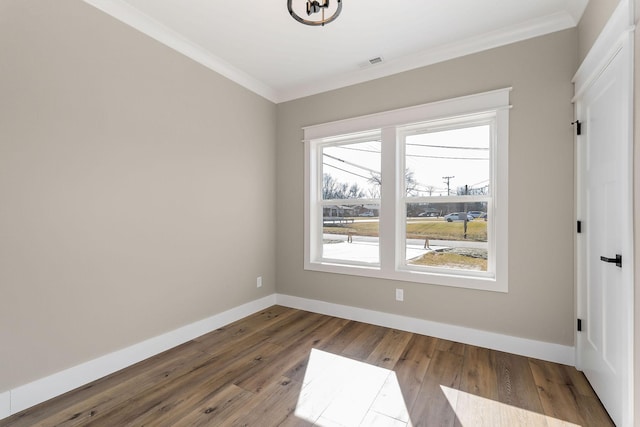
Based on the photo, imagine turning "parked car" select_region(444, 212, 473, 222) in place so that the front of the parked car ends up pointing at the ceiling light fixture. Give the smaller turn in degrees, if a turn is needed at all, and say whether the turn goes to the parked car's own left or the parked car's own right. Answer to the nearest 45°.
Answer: approximately 45° to the parked car's own left

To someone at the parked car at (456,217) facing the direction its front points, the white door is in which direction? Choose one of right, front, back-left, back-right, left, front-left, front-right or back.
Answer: back-left

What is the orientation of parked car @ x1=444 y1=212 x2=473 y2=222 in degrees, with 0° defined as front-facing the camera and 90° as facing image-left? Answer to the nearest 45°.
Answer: approximately 90°

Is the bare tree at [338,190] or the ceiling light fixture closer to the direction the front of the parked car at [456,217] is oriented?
the bare tree

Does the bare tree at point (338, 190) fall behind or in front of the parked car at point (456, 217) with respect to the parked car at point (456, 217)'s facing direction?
in front

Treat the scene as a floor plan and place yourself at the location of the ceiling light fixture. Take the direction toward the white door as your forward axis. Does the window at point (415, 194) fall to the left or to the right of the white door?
left
